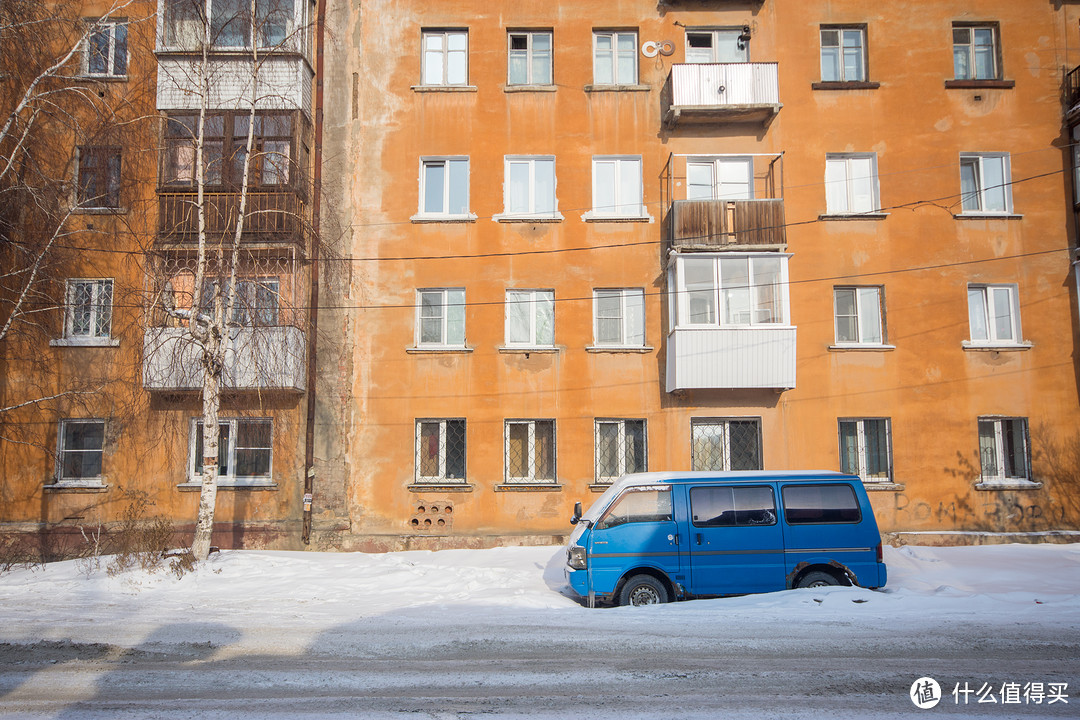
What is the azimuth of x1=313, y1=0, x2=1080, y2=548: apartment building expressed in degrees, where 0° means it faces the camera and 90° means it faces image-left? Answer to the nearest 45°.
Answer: approximately 0°

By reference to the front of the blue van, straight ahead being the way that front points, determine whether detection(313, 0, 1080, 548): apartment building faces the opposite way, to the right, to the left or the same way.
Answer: to the left

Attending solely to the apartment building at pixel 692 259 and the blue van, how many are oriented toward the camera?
1

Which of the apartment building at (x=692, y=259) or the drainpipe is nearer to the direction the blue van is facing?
the drainpipe

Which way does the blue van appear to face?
to the viewer's left

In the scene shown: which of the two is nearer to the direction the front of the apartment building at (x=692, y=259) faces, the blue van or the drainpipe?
the blue van

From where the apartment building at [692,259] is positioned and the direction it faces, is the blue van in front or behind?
in front

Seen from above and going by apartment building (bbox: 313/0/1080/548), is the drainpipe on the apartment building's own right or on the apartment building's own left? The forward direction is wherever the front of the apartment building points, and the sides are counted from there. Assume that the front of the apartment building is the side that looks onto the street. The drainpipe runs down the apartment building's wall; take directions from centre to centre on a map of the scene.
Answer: on the apartment building's own right

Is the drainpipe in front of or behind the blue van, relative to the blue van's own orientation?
in front

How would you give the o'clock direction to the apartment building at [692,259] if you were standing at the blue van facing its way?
The apartment building is roughly at 3 o'clock from the blue van.
